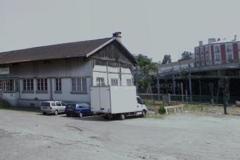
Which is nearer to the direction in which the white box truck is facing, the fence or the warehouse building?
the fence

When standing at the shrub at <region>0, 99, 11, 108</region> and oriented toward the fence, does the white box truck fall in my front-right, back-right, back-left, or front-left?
front-right

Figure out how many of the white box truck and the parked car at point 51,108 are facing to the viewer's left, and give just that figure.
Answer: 0

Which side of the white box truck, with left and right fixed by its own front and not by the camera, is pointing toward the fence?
front

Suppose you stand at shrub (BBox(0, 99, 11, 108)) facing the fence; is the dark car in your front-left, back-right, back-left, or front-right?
front-right

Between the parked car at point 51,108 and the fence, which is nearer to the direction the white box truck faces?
the fence
